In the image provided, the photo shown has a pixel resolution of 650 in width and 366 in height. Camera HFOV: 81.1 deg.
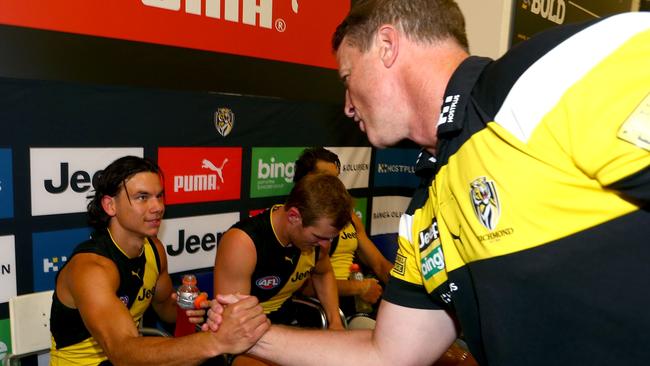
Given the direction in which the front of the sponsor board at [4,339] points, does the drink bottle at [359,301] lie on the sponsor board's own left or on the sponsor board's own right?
on the sponsor board's own left

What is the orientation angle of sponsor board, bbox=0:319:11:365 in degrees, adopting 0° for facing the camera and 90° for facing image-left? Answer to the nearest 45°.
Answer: approximately 0°

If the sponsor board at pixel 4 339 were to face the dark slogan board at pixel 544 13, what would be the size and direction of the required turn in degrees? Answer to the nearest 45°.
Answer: approximately 90° to its left
